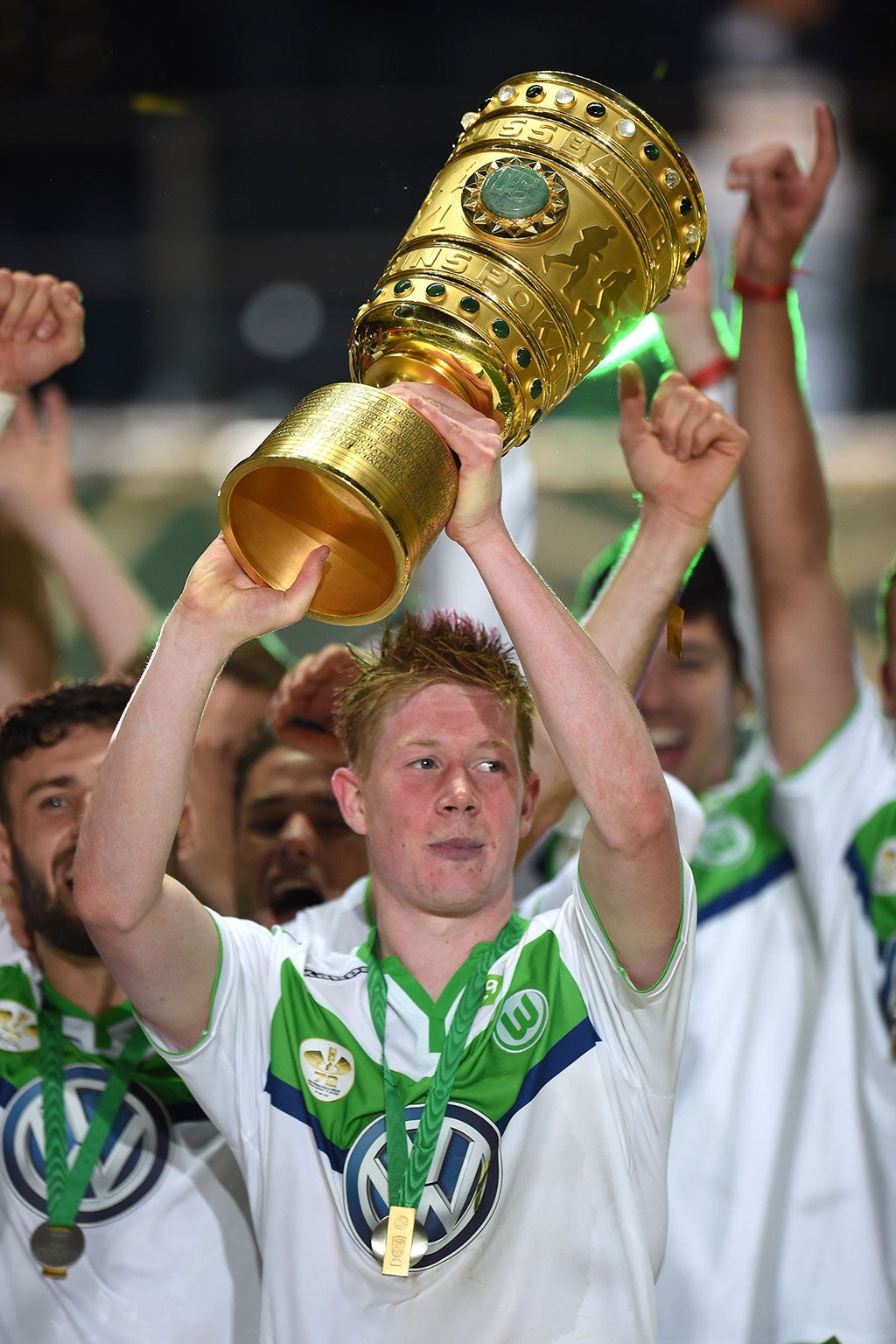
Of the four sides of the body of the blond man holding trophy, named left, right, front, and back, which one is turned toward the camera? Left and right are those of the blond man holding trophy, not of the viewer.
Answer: front
